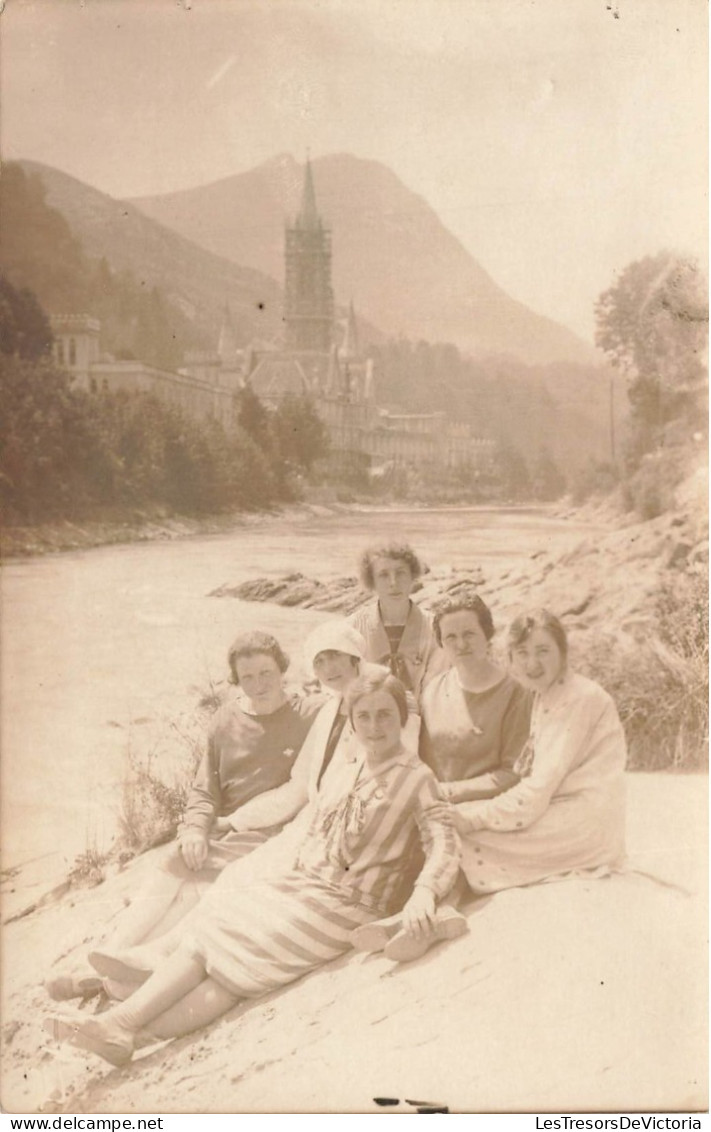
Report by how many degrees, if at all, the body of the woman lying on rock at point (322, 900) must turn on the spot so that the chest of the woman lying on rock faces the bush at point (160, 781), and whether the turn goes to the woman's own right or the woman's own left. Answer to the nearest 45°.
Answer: approximately 90° to the woman's own right

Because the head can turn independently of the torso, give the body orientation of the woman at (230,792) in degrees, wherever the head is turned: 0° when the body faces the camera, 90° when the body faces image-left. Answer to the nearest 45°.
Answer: approximately 45°

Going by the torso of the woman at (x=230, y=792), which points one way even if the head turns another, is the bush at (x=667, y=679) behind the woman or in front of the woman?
behind
